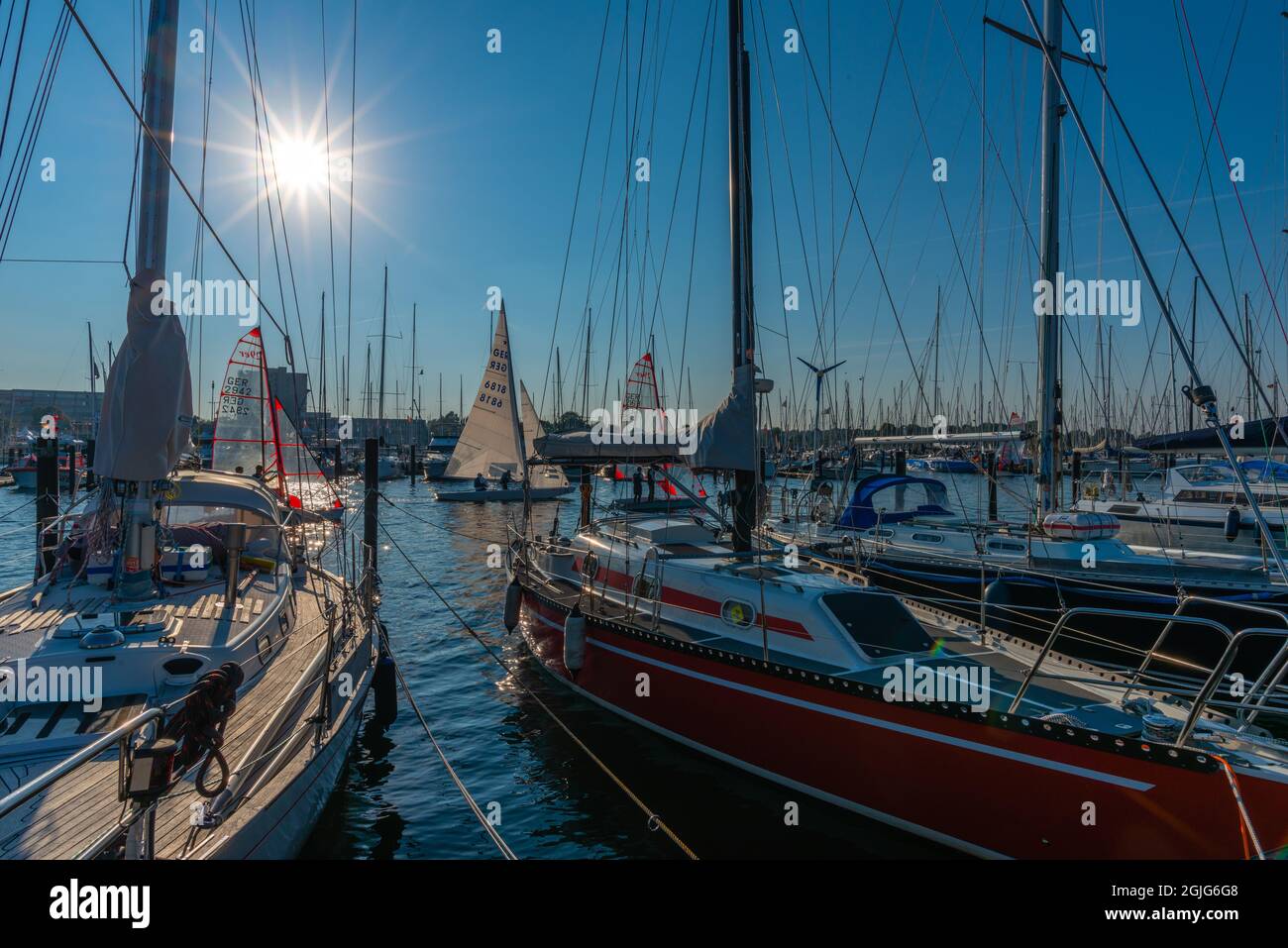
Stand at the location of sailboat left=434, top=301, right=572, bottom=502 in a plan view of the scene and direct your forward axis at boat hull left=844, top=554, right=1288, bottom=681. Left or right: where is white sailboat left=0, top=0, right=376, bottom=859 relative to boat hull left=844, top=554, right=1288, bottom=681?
right

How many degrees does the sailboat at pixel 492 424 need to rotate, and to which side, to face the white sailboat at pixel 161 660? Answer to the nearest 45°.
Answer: approximately 90° to its right

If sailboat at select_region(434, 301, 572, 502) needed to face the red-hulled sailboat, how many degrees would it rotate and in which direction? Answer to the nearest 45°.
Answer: approximately 90° to its right

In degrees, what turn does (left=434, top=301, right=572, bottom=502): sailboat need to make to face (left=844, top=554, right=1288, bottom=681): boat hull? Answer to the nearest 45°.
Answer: approximately 45° to its right

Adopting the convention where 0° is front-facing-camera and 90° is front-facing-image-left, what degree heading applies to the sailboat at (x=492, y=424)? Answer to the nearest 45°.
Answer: approximately 270°
